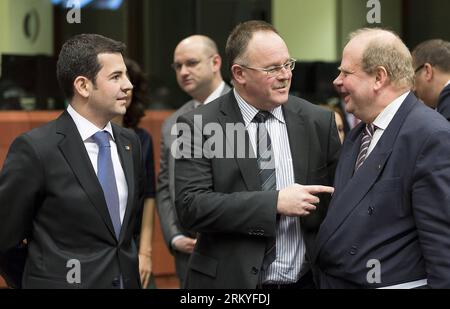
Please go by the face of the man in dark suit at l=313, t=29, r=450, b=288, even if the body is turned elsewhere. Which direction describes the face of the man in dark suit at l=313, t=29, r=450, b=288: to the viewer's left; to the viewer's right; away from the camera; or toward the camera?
to the viewer's left

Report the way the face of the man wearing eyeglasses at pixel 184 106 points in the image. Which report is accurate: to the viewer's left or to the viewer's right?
to the viewer's left

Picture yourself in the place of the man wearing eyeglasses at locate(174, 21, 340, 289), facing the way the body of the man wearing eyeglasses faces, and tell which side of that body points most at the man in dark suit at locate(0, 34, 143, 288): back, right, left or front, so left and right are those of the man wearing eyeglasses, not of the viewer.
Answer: right

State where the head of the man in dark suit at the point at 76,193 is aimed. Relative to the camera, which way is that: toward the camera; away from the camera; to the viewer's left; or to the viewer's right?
to the viewer's right

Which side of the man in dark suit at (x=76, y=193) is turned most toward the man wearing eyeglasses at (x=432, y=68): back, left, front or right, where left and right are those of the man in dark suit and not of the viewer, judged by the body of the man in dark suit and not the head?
left

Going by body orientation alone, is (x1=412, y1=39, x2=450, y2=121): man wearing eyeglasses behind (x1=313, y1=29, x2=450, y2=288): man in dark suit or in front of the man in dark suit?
behind

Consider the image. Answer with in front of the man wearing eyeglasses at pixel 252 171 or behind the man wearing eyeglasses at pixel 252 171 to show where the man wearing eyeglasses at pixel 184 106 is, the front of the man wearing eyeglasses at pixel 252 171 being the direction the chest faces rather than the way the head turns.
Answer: behind

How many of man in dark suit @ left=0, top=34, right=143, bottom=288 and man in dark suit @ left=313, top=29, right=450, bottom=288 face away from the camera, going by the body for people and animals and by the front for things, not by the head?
0

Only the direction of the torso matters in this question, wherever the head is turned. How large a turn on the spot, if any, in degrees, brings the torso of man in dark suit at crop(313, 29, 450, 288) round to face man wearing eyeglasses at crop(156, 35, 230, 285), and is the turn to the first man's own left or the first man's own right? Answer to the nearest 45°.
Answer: approximately 90° to the first man's own right

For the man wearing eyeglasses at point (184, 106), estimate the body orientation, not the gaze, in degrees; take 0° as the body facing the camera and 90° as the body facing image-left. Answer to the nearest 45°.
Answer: approximately 45°
